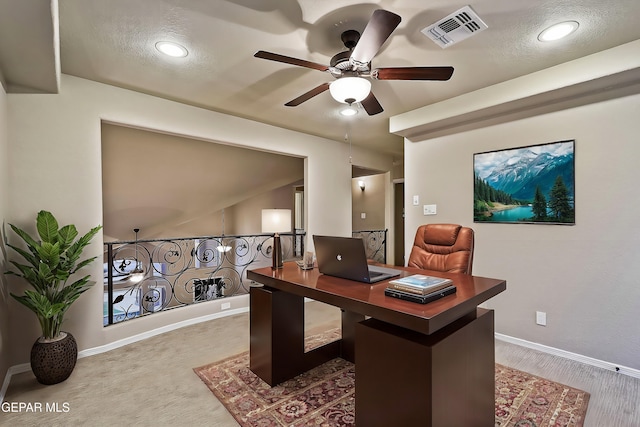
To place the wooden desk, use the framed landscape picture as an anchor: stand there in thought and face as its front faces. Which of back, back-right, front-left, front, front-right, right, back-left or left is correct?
front-left

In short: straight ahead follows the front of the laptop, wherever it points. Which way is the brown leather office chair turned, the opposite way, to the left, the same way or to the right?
the opposite way

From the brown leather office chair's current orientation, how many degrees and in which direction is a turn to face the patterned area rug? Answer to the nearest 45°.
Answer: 0° — it already faces it

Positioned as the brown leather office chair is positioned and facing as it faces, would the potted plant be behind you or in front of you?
in front

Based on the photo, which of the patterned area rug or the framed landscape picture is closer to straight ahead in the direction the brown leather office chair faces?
the patterned area rug

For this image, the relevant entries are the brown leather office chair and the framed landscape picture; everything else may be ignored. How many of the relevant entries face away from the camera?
0

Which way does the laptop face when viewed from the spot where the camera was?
facing away from the viewer and to the right of the viewer

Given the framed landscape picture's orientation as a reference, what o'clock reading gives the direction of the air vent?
The air vent is roughly at 11 o'clock from the framed landscape picture.

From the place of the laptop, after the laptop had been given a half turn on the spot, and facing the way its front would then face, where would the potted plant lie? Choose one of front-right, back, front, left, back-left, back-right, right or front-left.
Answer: front-right

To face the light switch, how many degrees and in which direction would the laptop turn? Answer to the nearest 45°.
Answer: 0° — it already faces it

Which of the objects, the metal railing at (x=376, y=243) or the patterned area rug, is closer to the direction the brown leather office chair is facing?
the patterned area rug

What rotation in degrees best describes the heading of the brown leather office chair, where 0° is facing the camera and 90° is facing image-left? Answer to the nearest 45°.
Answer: approximately 45°

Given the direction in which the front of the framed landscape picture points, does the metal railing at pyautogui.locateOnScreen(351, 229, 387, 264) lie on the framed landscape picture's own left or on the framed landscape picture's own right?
on the framed landscape picture's own right

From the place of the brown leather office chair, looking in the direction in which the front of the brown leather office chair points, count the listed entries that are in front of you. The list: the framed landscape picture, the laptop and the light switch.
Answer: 1

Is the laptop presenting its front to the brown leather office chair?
yes

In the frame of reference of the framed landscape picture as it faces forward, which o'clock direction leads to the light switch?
The light switch is roughly at 2 o'clock from the framed landscape picture.
